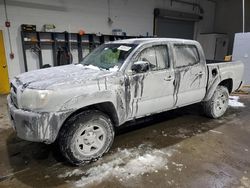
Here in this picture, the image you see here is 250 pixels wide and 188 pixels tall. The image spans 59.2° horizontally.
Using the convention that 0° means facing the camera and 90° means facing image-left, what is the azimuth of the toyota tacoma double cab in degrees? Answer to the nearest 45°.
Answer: approximately 45°

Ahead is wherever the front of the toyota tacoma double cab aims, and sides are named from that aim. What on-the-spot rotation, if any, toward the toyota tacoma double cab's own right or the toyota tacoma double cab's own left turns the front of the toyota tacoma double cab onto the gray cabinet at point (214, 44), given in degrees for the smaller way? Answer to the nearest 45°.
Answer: approximately 180°

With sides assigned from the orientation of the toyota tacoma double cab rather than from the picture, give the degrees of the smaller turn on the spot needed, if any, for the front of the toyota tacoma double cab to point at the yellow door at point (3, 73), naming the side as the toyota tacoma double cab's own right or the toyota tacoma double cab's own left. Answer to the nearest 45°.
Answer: approximately 90° to the toyota tacoma double cab's own right

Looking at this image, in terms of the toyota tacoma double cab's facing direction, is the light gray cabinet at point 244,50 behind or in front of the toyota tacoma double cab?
behind
